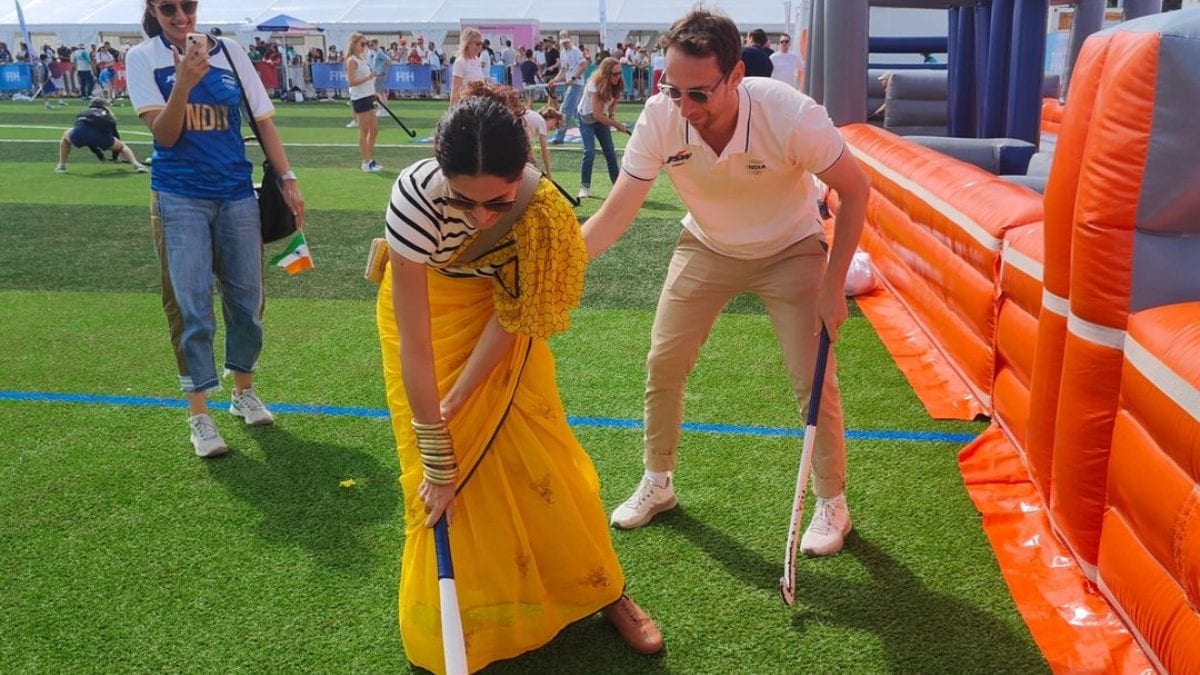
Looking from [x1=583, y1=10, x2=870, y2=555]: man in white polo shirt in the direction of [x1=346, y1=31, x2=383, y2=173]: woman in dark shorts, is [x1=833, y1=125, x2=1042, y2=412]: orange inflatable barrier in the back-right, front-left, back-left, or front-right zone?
front-right

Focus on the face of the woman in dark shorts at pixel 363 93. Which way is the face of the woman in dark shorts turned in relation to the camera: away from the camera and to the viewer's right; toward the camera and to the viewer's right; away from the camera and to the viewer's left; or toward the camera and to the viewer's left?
toward the camera and to the viewer's right

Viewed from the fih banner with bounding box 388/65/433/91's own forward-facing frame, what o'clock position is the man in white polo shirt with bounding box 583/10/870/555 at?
The man in white polo shirt is roughly at 12 o'clock from the fih banner.

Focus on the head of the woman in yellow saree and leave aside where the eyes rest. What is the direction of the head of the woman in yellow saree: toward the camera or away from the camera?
toward the camera

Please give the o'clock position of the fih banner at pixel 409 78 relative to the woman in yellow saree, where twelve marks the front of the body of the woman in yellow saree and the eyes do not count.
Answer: The fih banner is roughly at 6 o'clock from the woman in yellow saree.

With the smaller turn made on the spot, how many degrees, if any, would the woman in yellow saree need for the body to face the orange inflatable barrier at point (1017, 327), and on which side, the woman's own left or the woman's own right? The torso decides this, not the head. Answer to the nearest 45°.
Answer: approximately 135° to the woman's own left

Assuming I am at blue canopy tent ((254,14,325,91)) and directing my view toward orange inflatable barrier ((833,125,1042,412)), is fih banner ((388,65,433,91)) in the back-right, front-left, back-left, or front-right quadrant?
front-left

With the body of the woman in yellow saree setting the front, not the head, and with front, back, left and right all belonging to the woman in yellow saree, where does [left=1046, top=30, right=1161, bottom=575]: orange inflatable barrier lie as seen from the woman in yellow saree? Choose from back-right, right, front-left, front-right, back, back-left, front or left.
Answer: left

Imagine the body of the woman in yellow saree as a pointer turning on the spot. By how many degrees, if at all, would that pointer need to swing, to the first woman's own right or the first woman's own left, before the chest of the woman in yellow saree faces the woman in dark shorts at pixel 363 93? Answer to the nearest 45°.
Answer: approximately 180°

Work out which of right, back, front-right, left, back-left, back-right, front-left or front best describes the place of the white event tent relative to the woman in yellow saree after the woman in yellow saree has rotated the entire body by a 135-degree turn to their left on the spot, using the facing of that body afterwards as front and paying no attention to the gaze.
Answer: front-left

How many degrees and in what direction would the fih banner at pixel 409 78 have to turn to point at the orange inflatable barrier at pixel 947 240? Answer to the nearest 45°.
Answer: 0° — it already faces it

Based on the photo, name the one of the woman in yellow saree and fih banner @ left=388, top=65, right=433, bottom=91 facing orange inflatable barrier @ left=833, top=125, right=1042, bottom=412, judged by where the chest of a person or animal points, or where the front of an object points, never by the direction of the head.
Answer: the fih banner

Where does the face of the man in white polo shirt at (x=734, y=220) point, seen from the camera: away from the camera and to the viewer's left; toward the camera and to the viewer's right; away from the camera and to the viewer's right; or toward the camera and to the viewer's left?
toward the camera and to the viewer's left

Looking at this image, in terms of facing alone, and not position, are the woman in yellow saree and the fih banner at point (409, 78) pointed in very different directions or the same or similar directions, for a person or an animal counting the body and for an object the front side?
same or similar directions

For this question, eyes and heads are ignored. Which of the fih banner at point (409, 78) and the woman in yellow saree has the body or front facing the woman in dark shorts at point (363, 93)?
the fih banner

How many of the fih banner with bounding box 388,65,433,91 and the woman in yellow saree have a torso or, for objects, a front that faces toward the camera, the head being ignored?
2

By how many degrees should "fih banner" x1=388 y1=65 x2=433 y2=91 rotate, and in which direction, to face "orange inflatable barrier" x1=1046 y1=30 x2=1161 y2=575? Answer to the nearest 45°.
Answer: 0° — it already faces it

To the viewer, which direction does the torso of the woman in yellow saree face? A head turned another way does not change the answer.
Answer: toward the camera
